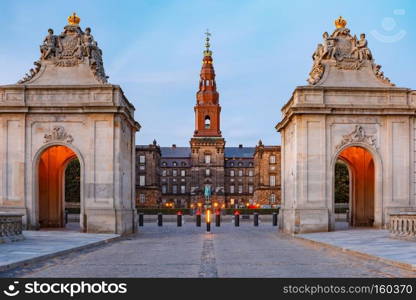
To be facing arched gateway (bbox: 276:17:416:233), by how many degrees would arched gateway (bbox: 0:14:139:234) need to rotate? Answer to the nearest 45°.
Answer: approximately 90° to its left

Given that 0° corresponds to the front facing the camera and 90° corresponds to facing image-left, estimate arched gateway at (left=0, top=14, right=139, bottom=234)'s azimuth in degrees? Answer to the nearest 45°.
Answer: approximately 0°

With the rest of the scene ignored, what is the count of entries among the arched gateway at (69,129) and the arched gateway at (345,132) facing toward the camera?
2

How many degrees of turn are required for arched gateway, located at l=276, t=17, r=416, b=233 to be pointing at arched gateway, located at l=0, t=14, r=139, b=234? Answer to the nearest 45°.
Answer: approximately 90° to its right

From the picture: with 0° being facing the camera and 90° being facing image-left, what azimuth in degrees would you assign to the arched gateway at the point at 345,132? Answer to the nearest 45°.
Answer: approximately 0°
